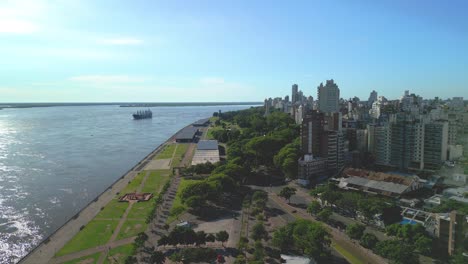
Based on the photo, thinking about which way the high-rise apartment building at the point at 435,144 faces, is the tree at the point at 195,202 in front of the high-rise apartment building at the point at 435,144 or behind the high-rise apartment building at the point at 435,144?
in front

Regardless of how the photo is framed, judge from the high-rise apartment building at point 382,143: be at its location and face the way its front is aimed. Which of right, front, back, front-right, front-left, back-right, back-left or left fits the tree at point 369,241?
front-left

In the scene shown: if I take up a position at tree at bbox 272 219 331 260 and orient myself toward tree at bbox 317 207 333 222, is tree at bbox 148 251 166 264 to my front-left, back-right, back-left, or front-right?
back-left

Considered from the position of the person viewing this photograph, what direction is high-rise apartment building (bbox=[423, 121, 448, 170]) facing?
facing the viewer and to the left of the viewer

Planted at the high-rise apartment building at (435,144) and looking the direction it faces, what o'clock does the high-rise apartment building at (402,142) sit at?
the high-rise apartment building at (402,142) is roughly at 2 o'clock from the high-rise apartment building at (435,144).

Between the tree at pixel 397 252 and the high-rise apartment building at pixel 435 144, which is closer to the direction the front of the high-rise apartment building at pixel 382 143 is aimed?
the tree
